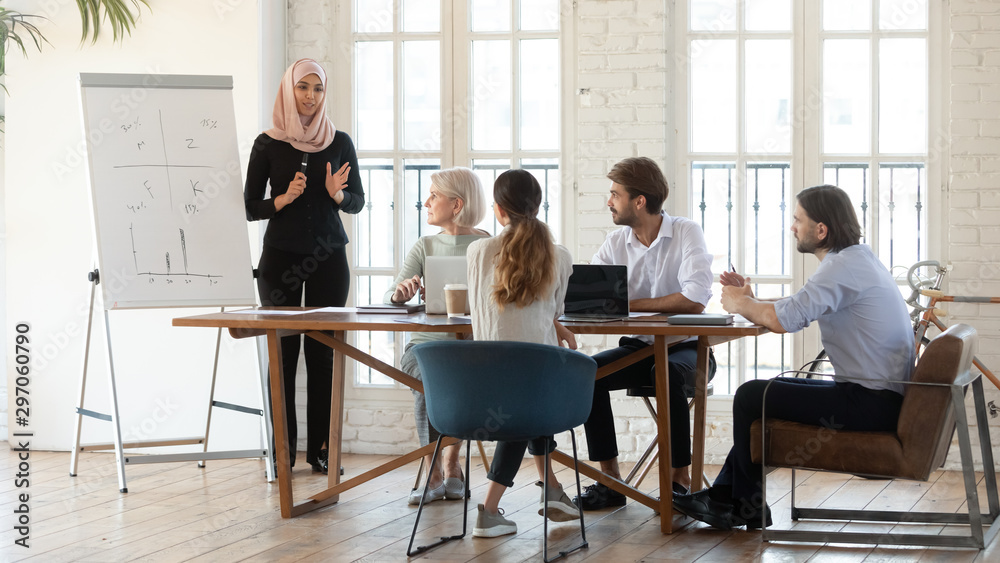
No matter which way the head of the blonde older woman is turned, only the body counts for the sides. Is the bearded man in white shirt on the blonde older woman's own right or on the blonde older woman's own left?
on the blonde older woman's own left

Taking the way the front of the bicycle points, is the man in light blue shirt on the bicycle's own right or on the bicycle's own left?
on the bicycle's own left

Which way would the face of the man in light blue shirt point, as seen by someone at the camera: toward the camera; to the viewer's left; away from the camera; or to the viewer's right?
to the viewer's left

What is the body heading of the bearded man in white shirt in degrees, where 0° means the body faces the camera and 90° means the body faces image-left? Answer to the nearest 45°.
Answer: approximately 45°

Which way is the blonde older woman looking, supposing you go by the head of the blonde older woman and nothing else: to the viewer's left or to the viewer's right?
to the viewer's left

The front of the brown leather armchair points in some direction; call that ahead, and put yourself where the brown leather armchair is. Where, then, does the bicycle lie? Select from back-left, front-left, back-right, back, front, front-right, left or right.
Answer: right

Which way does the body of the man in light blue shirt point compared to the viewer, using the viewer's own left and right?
facing to the left of the viewer

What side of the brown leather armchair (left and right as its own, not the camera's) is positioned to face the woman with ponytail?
front

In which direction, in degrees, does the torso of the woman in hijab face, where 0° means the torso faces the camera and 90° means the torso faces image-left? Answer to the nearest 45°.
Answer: approximately 0°

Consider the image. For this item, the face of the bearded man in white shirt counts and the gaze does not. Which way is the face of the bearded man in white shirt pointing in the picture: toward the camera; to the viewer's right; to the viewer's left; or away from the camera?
to the viewer's left

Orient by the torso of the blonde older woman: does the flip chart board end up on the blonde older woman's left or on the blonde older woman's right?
on the blonde older woman's right

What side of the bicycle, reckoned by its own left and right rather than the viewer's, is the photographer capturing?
left

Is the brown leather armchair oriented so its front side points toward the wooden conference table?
yes

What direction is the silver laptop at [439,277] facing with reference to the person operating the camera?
facing away from the viewer
